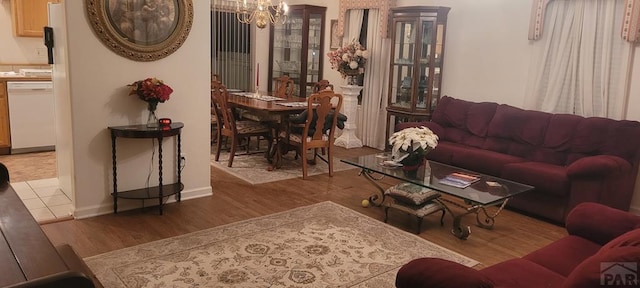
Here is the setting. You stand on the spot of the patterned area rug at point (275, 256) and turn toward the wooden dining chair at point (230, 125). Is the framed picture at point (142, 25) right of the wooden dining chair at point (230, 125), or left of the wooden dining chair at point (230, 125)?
left

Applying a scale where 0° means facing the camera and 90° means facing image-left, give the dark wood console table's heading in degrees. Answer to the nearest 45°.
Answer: approximately 315°

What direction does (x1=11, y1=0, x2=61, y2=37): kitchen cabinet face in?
toward the camera

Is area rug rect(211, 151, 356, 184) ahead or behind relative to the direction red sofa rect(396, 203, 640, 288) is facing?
ahead

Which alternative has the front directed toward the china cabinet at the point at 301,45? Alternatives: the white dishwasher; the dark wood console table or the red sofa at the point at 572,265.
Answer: the red sofa

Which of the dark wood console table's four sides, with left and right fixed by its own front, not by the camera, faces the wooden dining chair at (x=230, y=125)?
left

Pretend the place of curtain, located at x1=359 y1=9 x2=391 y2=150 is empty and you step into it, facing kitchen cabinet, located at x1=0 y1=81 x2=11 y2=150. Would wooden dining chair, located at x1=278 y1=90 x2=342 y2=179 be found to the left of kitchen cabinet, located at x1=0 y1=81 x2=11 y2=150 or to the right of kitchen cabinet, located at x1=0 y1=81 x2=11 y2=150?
left

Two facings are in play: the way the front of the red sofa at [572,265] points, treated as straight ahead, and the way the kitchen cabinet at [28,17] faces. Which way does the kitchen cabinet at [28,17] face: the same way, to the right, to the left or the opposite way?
the opposite way

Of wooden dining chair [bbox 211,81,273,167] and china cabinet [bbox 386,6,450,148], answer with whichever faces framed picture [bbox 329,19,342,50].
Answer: the wooden dining chair

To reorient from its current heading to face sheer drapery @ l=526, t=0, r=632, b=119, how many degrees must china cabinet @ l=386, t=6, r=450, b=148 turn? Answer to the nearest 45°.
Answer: approximately 90° to its left

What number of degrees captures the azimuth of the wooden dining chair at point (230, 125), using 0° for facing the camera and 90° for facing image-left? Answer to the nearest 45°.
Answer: approximately 225°

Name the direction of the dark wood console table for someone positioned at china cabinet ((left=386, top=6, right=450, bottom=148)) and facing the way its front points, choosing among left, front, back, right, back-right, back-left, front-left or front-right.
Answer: front

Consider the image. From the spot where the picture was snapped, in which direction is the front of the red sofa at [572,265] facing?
facing away from the viewer and to the left of the viewer

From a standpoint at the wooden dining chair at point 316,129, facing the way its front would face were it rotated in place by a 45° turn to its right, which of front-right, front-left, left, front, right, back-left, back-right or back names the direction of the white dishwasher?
left

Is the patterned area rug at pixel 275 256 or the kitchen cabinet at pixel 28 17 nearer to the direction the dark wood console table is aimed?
the patterned area rug

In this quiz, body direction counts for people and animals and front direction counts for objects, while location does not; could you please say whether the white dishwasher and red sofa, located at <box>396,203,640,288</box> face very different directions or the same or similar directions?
very different directions

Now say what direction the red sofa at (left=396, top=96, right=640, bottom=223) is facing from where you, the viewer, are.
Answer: facing the viewer and to the left of the viewer
